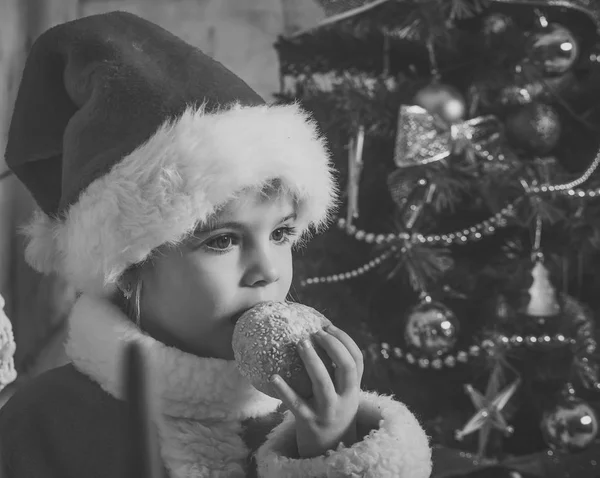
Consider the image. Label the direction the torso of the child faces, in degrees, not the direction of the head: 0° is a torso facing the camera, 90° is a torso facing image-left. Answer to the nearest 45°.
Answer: approximately 315°

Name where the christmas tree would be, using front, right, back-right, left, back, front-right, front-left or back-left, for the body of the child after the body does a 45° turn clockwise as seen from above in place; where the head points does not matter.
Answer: back-left

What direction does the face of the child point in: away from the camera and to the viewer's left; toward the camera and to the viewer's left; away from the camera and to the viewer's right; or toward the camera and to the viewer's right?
toward the camera and to the viewer's right
